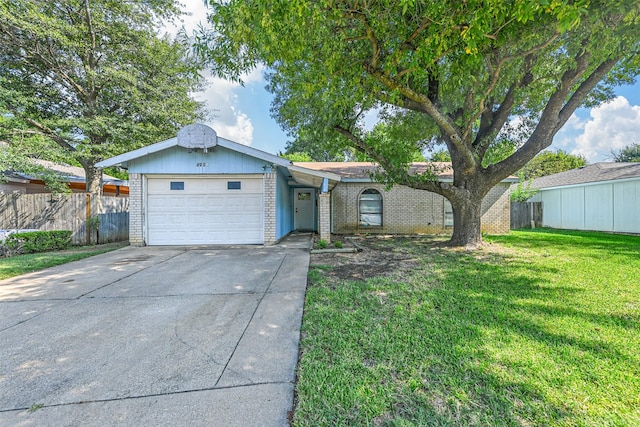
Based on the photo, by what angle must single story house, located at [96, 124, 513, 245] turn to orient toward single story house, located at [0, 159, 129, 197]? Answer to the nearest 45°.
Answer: approximately 135° to its right

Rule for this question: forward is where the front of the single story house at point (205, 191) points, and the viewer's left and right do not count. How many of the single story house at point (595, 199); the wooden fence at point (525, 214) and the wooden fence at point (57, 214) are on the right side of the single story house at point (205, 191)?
1

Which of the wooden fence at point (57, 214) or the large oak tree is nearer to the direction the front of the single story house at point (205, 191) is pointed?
the large oak tree

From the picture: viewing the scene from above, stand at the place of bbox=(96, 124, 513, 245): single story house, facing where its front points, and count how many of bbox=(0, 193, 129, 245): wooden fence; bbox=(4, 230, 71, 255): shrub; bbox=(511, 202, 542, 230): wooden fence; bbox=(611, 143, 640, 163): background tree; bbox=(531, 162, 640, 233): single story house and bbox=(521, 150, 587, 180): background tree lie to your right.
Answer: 2

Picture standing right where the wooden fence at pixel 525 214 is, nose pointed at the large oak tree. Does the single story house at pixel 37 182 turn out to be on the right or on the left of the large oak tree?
right

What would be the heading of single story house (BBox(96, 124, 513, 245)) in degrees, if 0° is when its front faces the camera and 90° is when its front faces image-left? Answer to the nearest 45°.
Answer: approximately 0°

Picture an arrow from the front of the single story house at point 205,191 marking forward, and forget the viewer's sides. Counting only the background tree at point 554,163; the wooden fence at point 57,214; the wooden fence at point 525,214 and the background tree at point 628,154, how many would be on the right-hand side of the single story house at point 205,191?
1

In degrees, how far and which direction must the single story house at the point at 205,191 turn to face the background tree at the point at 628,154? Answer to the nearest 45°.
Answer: approximately 135° to its left

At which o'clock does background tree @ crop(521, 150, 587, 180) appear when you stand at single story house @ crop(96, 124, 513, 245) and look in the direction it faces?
The background tree is roughly at 8 o'clock from the single story house.

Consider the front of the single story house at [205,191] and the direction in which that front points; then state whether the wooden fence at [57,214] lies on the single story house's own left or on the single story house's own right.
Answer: on the single story house's own right

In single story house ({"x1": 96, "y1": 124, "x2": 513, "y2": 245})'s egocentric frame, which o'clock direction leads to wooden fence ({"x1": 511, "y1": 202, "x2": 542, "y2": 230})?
The wooden fence is roughly at 8 o'clock from the single story house.

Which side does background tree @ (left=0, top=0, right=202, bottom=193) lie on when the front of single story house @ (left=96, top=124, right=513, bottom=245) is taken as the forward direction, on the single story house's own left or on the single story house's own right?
on the single story house's own right

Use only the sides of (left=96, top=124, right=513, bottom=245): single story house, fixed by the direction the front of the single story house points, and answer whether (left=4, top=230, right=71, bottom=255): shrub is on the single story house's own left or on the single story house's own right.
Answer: on the single story house's own right

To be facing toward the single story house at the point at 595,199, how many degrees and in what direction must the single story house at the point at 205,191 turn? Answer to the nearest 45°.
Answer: approximately 90° to its left
